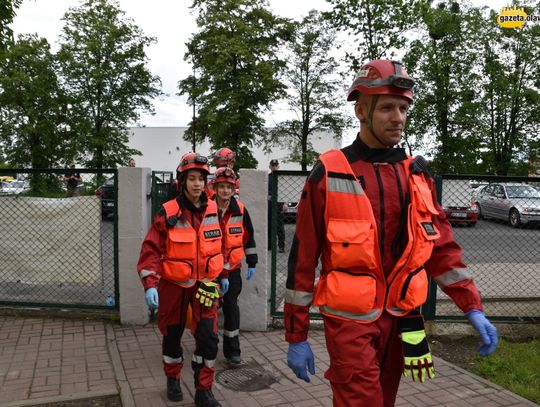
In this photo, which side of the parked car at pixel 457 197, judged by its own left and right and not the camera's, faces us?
front

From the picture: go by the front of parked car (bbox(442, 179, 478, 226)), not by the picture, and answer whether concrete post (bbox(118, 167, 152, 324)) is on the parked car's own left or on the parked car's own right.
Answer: on the parked car's own right

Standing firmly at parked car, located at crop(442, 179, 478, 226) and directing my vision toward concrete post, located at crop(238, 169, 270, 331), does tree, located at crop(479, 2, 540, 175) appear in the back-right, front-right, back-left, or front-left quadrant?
back-right

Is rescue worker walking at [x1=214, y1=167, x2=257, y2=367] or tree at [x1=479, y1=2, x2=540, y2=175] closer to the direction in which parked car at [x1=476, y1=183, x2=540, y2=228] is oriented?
the rescue worker walking

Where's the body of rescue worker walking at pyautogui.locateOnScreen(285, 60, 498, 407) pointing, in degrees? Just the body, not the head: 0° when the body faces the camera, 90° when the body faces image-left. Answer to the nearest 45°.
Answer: approximately 315°

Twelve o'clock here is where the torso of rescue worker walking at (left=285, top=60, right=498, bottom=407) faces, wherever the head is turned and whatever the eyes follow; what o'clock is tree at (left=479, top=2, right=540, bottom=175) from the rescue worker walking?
The tree is roughly at 8 o'clock from the rescue worker walking.

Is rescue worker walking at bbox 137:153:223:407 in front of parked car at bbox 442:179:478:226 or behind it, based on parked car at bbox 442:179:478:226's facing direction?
in front

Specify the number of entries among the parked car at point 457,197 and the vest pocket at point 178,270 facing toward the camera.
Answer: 2

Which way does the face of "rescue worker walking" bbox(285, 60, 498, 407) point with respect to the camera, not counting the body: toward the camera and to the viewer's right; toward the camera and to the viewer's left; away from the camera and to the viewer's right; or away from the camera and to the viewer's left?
toward the camera and to the viewer's right

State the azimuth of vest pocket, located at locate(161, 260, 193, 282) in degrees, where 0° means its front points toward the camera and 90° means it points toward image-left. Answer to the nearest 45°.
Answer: approximately 0°

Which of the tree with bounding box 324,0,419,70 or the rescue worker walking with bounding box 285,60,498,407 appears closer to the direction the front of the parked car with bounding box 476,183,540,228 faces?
the rescue worker walking
